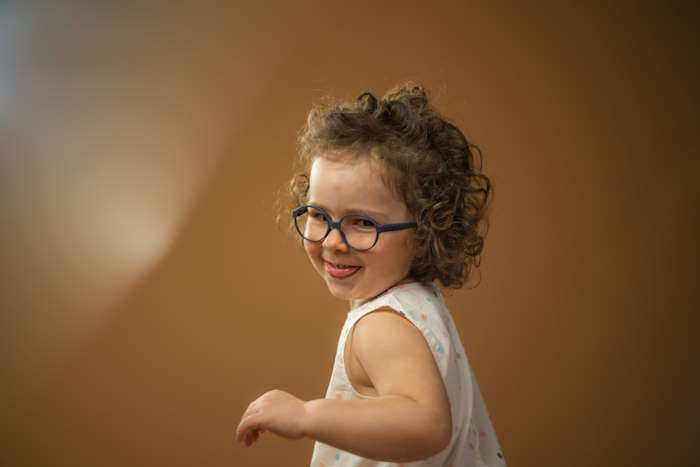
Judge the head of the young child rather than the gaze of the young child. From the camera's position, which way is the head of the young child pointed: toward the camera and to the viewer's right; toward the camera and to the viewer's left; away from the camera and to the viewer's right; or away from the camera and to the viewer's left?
toward the camera and to the viewer's left

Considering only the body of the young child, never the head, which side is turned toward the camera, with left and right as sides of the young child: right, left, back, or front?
left
